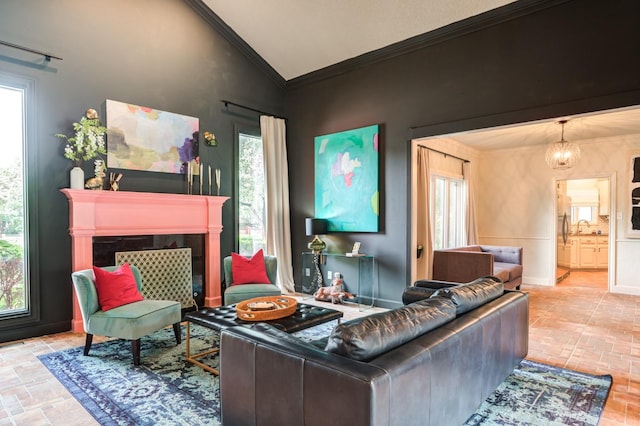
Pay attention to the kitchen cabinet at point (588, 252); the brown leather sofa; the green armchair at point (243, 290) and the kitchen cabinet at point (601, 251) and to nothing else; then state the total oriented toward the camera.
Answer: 3

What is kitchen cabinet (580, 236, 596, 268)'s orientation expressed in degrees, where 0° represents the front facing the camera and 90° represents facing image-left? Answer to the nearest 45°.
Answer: approximately 0°

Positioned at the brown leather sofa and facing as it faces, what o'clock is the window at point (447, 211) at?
The window is roughly at 2 o'clock from the brown leather sofa.

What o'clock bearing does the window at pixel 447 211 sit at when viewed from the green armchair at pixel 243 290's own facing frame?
The window is roughly at 8 o'clock from the green armchair.

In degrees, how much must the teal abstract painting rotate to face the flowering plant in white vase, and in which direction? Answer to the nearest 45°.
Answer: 0° — it already faces it

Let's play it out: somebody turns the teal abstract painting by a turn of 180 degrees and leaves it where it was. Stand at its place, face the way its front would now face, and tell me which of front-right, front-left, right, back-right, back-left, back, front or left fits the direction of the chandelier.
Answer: front-right

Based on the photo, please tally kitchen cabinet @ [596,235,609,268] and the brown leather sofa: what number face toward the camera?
1

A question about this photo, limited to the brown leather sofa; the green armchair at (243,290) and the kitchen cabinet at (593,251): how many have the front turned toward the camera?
2

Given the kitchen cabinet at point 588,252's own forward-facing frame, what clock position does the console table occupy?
The console table is roughly at 1 o'clock from the kitchen cabinet.
